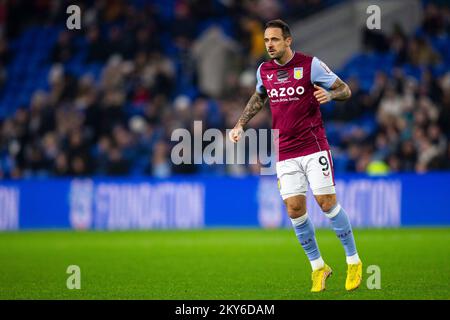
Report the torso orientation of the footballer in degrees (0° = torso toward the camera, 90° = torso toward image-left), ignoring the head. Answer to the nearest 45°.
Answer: approximately 45°
